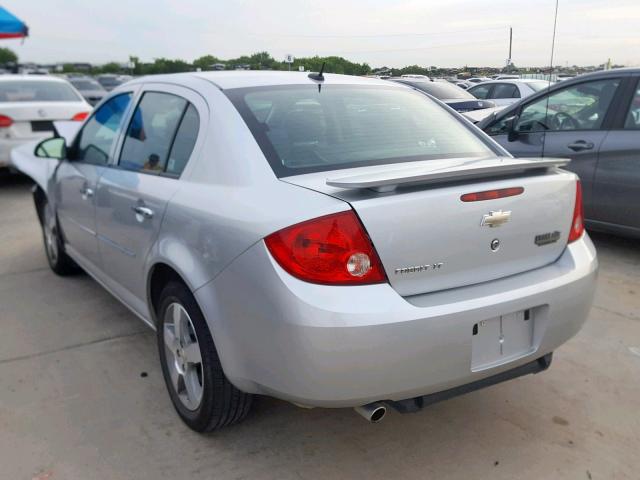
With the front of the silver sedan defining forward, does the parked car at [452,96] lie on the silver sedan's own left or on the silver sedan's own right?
on the silver sedan's own right

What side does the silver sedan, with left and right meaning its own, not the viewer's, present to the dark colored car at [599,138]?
right

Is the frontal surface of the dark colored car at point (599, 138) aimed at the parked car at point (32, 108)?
yes

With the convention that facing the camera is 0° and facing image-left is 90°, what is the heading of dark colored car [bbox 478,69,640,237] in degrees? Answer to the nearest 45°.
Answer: approximately 90°

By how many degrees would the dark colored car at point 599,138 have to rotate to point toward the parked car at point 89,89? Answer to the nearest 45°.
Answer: approximately 45° to its right

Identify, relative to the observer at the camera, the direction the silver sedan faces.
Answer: facing away from the viewer and to the left of the viewer
